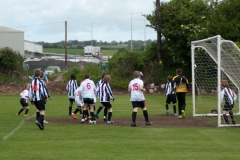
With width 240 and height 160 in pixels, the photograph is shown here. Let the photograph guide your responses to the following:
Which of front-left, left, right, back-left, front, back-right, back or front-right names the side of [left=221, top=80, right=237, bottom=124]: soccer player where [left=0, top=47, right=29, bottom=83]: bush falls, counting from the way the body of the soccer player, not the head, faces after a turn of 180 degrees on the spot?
back

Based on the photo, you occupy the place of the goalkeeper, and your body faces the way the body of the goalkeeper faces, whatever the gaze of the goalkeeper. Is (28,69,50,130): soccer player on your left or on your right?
on your left

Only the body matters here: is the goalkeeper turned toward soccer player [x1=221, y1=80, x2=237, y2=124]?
no

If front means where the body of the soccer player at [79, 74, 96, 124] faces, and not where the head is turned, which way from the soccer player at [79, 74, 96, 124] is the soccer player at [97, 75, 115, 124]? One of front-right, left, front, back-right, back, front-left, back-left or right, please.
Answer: right

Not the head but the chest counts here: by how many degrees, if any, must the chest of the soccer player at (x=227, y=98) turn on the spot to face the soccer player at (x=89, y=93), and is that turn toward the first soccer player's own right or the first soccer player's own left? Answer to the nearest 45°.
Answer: approximately 45° to the first soccer player's own left

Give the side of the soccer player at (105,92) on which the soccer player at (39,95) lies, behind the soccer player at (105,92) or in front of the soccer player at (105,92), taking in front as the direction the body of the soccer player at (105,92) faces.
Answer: behind

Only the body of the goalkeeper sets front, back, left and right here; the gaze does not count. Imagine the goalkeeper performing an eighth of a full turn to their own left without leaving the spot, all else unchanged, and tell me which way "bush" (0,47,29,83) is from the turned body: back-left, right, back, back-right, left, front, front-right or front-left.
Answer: front

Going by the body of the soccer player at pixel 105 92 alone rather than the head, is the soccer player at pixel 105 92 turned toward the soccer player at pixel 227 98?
no

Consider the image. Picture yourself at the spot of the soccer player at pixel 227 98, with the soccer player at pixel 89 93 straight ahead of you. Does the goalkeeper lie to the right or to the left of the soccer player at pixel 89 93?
right

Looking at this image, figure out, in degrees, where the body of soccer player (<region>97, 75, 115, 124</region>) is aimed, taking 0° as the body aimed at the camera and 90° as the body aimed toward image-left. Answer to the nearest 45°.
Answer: approximately 225°
